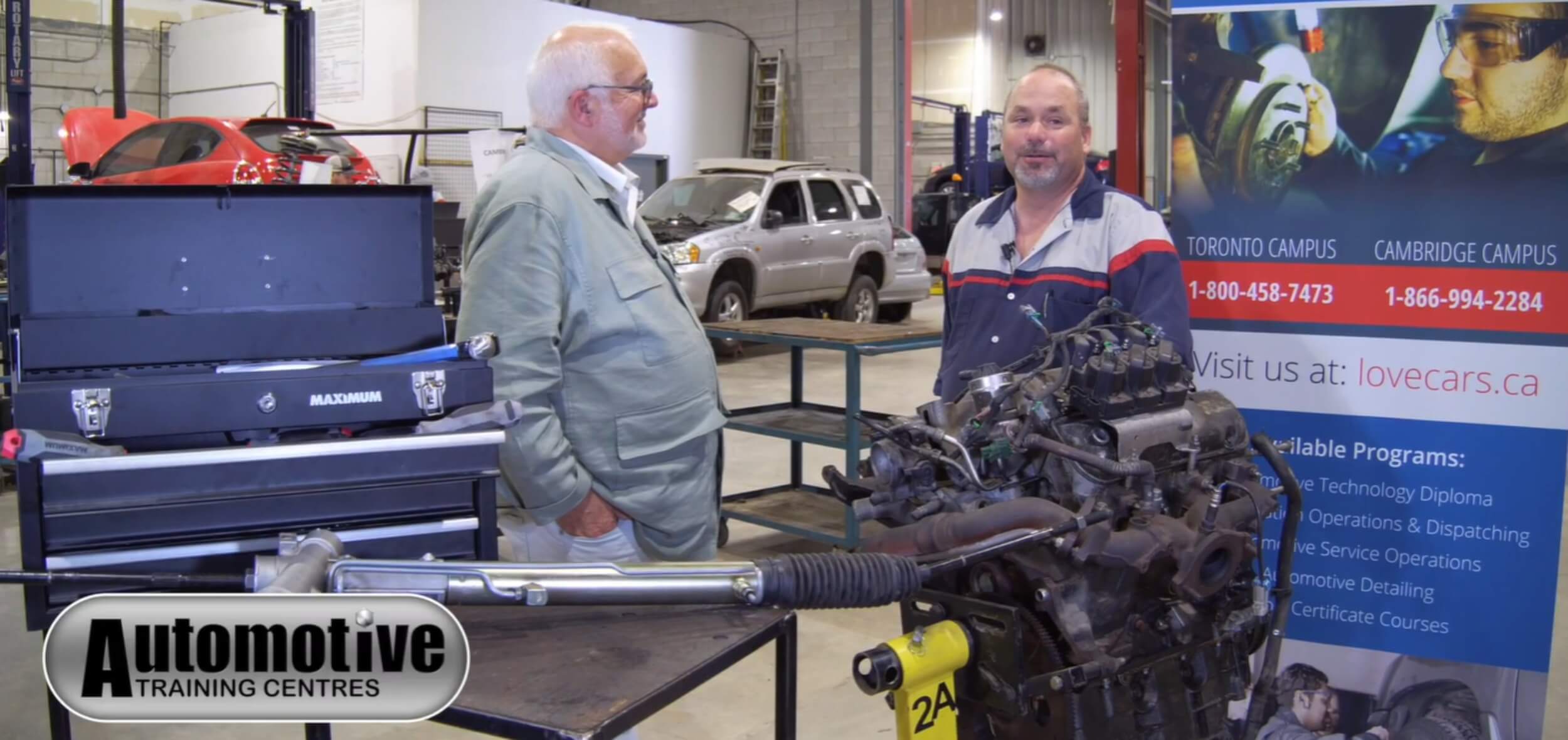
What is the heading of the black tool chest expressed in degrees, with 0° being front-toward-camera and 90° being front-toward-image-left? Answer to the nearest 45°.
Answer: approximately 0°

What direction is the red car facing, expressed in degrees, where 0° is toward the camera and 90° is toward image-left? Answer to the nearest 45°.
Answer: approximately 135°

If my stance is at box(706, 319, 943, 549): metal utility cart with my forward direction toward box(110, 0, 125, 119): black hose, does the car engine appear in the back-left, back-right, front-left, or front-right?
back-left

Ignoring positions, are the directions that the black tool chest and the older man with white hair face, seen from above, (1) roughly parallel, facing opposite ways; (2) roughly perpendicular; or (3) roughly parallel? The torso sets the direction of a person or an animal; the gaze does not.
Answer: roughly perpendicular

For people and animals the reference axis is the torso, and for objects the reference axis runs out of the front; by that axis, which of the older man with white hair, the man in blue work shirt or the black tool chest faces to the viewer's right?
the older man with white hair

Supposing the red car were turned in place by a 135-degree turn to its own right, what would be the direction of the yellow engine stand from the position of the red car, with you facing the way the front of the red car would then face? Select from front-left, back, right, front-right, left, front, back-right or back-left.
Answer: right

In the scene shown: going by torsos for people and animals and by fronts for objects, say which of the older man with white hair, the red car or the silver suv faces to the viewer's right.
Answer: the older man with white hair

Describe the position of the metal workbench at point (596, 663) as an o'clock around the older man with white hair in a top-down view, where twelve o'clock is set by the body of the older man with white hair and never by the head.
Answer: The metal workbench is roughly at 3 o'clock from the older man with white hair.

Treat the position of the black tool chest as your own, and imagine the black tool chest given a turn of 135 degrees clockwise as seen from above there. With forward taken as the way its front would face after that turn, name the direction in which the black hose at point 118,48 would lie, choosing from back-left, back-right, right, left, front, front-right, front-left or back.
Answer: front-right

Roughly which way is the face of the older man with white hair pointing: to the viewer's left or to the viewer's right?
to the viewer's right

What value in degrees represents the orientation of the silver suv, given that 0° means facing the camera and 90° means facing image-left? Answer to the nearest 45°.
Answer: approximately 45°

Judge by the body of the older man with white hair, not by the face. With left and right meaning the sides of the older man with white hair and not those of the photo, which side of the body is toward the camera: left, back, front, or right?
right
